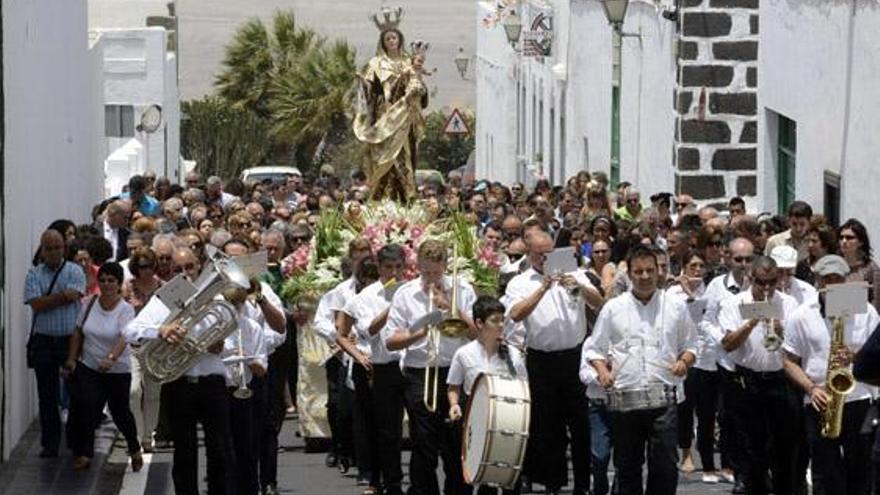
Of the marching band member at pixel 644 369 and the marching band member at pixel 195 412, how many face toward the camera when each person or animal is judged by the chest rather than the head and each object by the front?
2

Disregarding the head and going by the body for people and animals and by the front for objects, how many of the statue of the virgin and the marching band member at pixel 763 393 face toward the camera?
2

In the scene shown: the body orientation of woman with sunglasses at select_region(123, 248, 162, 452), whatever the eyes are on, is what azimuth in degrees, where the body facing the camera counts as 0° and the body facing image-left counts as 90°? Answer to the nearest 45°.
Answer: approximately 0°

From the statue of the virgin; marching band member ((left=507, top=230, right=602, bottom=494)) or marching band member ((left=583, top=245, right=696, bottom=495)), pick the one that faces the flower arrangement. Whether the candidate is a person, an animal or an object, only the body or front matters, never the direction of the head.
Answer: the statue of the virgin
